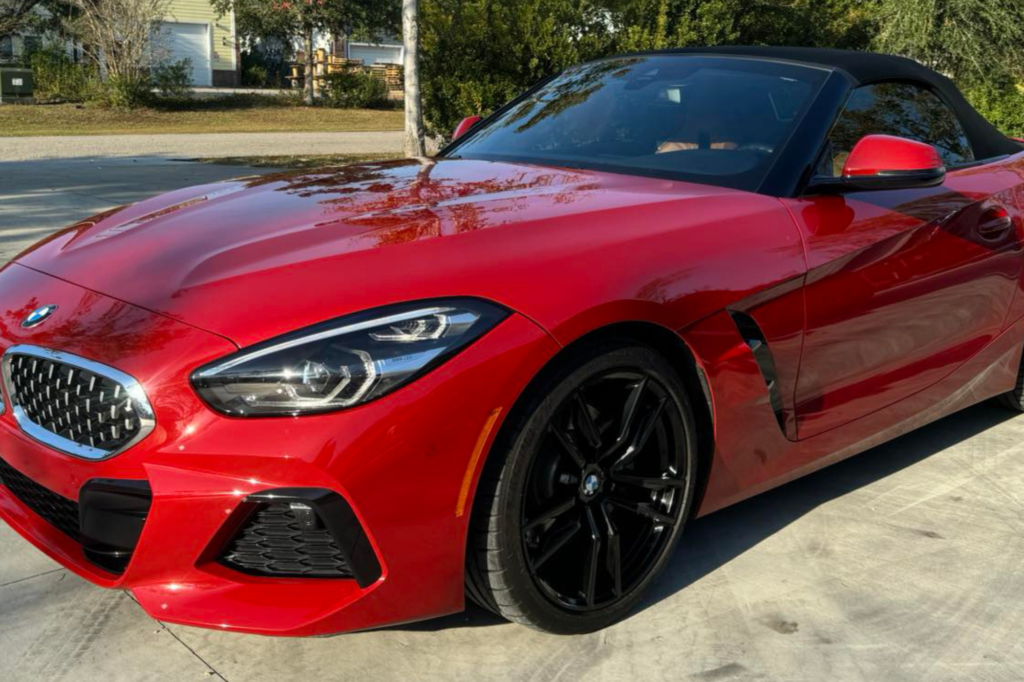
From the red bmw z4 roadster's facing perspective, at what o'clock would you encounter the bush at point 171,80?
The bush is roughly at 4 o'clock from the red bmw z4 roadster.

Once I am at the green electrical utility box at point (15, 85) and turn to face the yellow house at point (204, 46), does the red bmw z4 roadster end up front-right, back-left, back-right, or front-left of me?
back-right

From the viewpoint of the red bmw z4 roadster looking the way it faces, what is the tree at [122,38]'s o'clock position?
The tree is roughly at 4 o'clock from the red bmw z4 roadster.

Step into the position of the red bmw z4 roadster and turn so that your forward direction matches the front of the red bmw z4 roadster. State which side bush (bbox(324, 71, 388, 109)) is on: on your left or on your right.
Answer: on your right

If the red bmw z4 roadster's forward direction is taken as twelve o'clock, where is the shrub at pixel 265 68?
The shrub is roughly at 4 o'clock from the red bmw z4 roadster.

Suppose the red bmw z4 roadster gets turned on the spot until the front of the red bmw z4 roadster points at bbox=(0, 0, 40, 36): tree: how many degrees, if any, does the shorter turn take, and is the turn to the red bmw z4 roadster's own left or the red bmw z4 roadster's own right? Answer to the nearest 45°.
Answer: approximately 90° to the red bmw z4 roadster's own right

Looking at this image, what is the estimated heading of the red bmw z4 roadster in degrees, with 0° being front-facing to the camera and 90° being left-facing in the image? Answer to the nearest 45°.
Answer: approximately 45°

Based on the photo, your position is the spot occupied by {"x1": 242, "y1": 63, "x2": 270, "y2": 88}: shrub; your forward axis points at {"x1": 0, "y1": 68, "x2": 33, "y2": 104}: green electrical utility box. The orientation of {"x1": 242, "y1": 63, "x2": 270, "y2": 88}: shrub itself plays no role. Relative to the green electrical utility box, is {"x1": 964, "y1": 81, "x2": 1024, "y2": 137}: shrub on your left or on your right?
left

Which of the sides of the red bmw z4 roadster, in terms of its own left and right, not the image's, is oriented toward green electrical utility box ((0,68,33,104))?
right

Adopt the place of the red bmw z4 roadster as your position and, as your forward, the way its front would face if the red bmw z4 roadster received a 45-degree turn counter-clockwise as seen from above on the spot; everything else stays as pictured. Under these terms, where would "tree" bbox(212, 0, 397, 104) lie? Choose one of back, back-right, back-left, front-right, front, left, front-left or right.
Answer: back

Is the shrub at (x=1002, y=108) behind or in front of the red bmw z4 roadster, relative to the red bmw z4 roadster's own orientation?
behind
